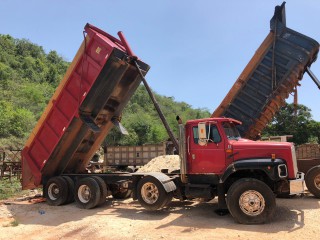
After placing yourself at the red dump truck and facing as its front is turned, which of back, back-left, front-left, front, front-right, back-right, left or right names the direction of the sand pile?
left

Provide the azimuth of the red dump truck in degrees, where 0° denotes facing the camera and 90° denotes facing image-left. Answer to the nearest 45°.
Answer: approximately 270°

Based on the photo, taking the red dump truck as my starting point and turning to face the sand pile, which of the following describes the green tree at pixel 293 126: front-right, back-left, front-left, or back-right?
front-right

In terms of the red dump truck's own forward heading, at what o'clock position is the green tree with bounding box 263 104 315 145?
The green tree is roughly at 10 o'clock from the red dump truck.
